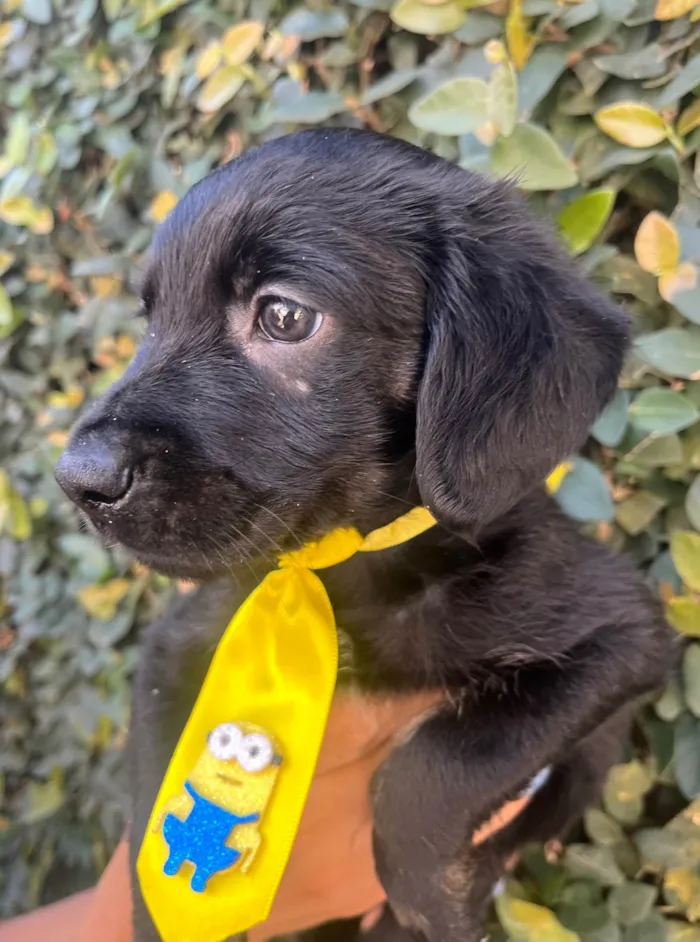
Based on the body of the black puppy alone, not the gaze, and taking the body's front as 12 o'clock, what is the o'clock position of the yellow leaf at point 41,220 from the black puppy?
The yellow leaf is roughly at 4 o'clock from the black puppy.

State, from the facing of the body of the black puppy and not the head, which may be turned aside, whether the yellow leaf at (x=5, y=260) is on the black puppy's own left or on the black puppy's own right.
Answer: on the black puppy's own right

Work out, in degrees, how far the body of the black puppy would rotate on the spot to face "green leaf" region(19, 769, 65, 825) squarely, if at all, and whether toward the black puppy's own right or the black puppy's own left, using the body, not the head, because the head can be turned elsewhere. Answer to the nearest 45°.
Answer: approximately 90° to the black puppy's own right
